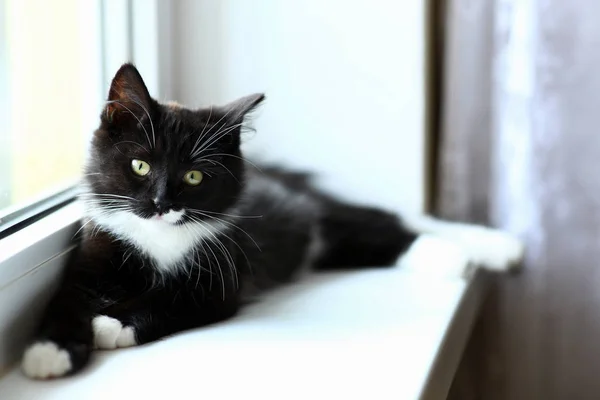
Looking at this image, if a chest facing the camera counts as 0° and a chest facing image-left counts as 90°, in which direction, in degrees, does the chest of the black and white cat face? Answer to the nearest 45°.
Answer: approximately 45°
